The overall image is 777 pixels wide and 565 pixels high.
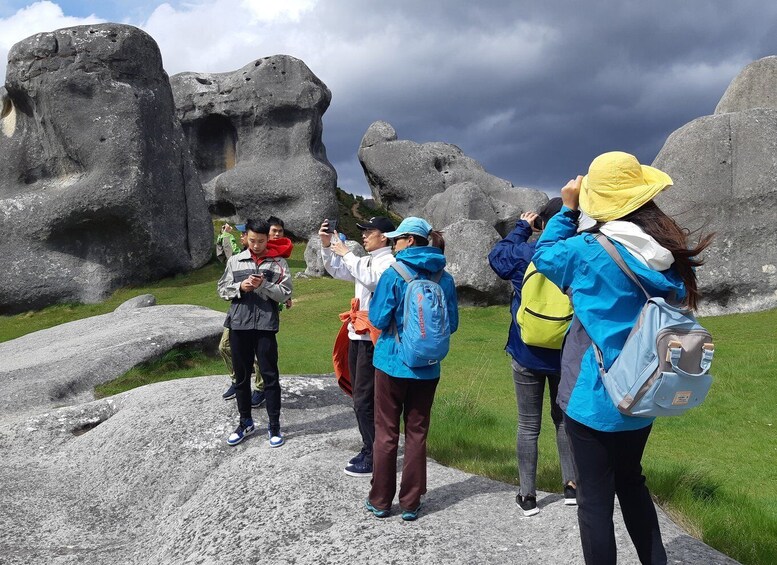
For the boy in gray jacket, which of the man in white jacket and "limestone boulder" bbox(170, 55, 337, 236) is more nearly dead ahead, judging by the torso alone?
the man in white jacket

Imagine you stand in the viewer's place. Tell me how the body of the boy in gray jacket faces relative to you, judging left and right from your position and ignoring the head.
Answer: facing the viewer

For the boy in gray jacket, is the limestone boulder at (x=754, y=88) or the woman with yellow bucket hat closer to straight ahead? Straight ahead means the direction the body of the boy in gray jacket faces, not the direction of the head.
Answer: the woman with yellow bucket hat

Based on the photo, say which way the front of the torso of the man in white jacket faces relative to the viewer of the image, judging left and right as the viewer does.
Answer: facing to the left of the viewer

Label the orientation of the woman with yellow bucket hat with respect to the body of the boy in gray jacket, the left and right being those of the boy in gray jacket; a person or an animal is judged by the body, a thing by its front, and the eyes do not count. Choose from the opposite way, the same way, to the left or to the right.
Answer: the opposite way

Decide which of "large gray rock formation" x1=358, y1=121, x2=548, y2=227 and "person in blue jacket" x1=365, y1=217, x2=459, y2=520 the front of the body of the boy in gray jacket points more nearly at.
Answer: the person in blue jacket

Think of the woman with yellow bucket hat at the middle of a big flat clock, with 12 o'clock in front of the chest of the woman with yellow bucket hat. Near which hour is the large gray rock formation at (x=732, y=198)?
The large gray rock formation is roughly at 2 o'clock from the woman with yellow bucket hat.

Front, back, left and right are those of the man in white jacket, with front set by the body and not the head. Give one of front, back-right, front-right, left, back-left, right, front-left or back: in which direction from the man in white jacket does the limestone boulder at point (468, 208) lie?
right

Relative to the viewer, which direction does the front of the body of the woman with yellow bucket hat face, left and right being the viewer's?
facing away from the viewer and to the left of the viewer

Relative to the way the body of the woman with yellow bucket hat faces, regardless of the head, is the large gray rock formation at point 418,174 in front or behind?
in front

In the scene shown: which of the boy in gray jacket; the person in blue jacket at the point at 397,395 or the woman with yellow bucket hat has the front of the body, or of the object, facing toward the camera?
the boy in gray jacket

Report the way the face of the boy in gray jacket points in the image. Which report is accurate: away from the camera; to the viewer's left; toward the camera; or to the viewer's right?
toward the camera
